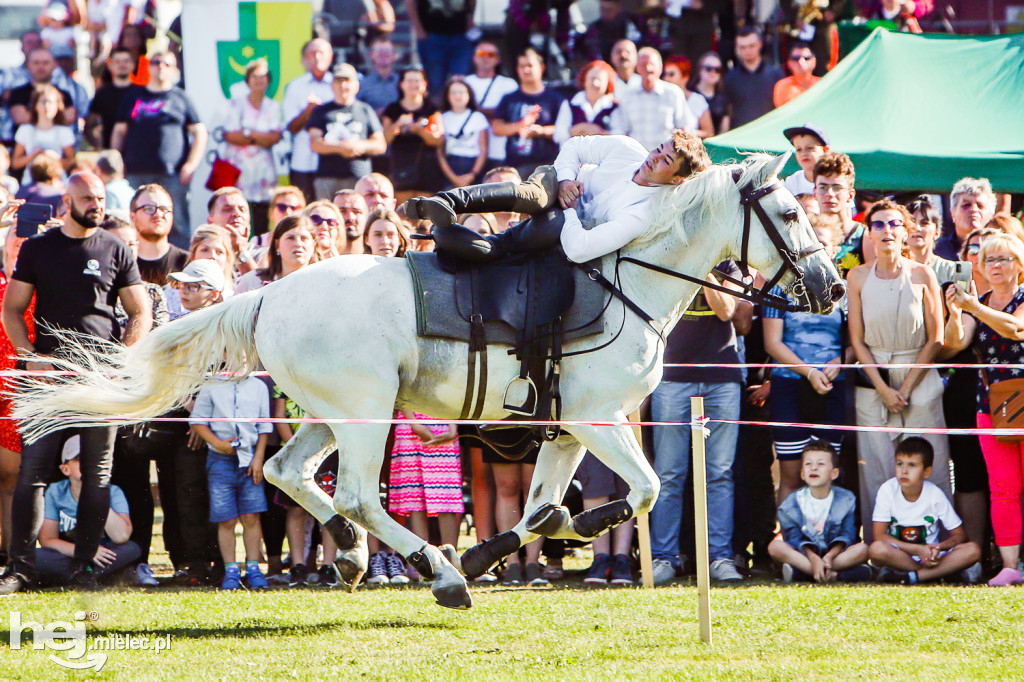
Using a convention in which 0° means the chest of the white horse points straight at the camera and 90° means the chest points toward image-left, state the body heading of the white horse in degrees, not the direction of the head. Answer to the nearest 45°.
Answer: approximately 270°

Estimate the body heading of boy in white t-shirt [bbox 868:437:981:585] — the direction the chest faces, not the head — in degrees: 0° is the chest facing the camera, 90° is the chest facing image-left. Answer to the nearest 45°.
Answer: approximately 0°

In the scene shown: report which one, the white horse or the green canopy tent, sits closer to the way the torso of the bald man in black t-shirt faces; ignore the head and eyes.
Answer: the white horse

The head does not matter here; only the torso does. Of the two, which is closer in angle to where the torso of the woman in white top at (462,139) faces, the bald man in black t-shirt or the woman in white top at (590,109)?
the bald man in black t-shirt

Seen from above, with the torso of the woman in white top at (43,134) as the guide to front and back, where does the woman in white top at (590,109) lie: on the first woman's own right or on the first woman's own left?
on the first woman's own left

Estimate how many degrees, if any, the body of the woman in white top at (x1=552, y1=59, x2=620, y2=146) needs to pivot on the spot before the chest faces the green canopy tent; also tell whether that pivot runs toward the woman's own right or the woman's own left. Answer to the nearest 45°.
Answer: approximately 45° to the woman's own left

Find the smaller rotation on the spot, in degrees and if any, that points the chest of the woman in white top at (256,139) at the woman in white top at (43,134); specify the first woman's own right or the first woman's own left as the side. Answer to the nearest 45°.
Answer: approximately 135° to the first woman's own right
